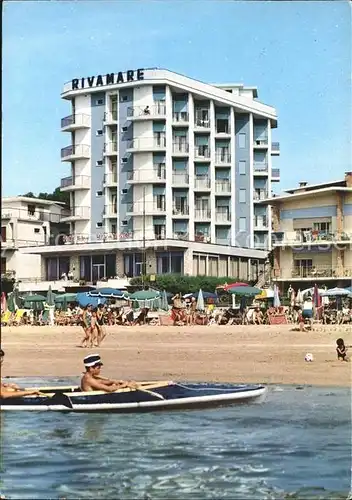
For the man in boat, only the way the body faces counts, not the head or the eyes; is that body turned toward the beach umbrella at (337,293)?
no

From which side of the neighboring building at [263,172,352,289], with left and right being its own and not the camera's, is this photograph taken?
front

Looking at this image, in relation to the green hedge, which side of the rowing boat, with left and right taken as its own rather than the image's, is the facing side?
left

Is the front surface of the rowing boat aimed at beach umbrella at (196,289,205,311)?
no

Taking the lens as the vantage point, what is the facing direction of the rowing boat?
facing to the right of the viewer

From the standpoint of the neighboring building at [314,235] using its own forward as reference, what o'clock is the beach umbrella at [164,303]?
The beach umbrella is roughly at 2 o'clock from the neighboring building.

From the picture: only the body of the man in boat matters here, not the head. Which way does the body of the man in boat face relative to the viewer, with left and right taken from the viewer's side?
facing to the right of the viewer

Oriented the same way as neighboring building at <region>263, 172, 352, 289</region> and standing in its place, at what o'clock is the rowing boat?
The rowing boat is roughly at 12 o'clock from the neighboring building.

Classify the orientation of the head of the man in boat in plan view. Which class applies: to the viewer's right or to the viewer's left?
to the viewer's right

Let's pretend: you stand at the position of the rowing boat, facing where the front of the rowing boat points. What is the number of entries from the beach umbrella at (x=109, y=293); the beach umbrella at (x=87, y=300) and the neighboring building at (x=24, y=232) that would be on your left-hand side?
3

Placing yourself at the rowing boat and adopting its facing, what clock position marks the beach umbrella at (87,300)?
The beach umbrella is roughly at 9 o'clock from the rowing boat.

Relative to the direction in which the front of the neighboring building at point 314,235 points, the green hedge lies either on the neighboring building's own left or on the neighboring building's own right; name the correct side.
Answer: on the neighboring building's own right

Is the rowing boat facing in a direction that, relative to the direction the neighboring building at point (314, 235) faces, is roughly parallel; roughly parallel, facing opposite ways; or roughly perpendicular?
roughly perpendicular

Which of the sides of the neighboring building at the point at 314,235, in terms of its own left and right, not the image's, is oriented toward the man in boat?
front

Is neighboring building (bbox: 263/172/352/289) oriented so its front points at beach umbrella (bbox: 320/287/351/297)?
yes

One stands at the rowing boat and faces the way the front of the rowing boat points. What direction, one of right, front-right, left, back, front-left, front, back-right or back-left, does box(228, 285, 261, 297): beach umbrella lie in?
left

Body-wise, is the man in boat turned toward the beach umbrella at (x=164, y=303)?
no
